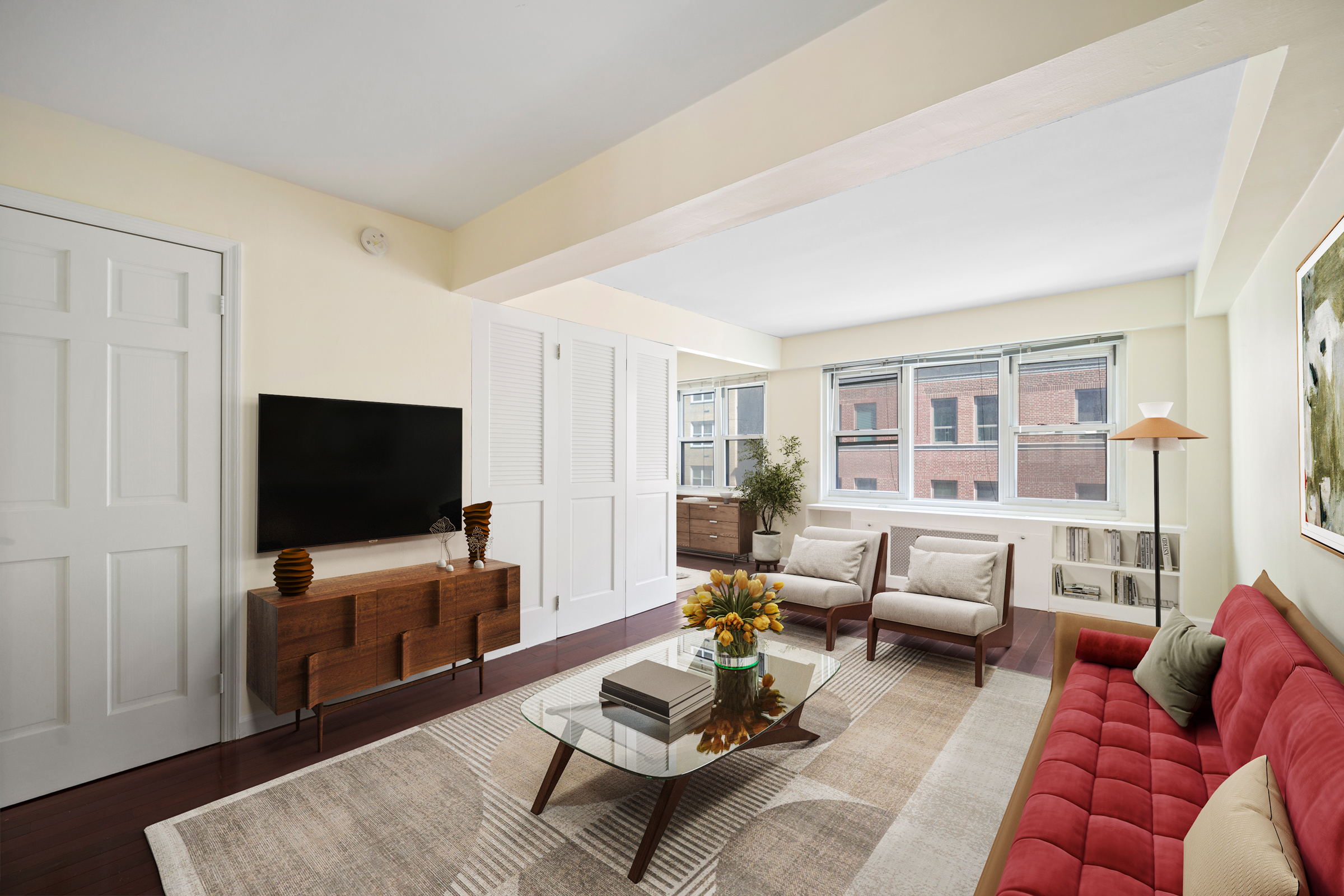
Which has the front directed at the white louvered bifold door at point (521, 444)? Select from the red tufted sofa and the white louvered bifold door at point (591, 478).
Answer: the red tufted sofa

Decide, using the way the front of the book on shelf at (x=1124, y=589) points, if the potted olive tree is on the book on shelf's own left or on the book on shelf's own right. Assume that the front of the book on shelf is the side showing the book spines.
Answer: on the book on shelf's own right

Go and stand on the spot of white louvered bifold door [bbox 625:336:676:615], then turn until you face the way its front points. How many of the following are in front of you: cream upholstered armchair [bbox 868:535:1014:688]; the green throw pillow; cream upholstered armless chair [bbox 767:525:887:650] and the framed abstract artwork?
4

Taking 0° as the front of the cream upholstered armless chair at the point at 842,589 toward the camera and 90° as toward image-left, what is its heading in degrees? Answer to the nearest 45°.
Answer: approximately 45°

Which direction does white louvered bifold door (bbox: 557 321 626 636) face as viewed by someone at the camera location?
facing the viewer and to the right of the viewer

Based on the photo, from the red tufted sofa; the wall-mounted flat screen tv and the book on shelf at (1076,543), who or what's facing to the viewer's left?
the red tufted sofa

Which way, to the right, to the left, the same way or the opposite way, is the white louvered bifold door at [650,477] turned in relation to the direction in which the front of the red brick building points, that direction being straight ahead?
to the left

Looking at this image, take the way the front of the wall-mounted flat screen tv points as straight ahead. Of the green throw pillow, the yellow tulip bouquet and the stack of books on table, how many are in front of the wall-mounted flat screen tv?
3

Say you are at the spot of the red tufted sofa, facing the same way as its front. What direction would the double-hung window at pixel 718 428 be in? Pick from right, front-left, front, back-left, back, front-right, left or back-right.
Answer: front-right

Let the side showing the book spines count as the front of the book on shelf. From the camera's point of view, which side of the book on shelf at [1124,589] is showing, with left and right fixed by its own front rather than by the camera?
front

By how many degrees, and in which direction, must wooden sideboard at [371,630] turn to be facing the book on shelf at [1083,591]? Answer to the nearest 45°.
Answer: approximately 45° to its left

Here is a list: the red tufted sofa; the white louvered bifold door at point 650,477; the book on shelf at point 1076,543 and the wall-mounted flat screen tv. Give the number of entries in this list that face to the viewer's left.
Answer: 1

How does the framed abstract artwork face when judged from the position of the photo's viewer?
facing to the left of the viewer

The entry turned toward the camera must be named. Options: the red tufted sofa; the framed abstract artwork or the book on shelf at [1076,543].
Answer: the book on shelf

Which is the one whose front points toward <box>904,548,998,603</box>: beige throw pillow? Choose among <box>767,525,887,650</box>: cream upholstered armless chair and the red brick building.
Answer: the red brick building

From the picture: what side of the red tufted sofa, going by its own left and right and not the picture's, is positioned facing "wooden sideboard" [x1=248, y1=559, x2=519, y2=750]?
front

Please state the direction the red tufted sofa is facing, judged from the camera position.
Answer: facing to the left of the viewer

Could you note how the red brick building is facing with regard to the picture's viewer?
facing the viewer
